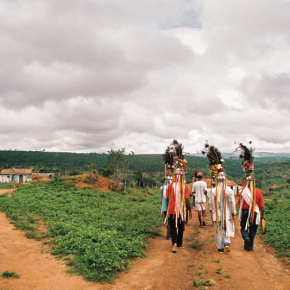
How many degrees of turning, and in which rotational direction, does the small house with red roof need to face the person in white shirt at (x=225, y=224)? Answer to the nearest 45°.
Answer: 0° — it already faces them

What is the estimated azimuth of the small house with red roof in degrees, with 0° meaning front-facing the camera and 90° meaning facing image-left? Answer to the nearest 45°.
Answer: approximately 0°

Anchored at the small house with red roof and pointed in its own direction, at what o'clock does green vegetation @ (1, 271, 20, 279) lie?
The green vegetation is roughly at 12 o'clock from the small house with red roof.
